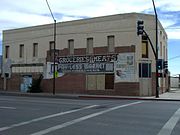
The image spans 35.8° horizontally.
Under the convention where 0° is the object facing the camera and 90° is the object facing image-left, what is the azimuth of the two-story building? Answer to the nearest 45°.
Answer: approximately 0°
